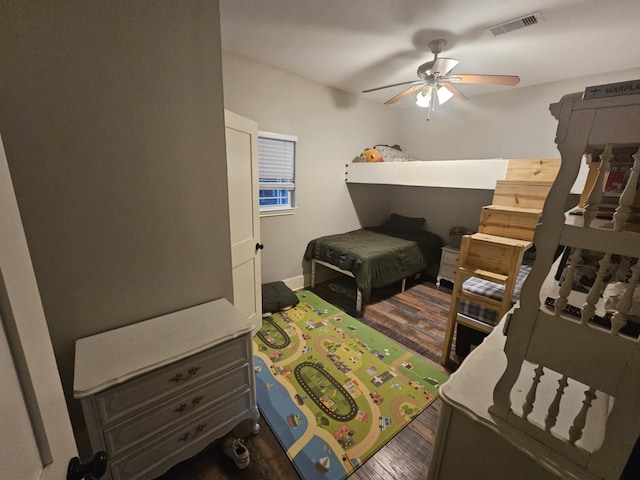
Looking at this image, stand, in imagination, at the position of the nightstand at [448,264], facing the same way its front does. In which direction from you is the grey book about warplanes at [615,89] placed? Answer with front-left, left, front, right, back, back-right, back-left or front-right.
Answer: front-left

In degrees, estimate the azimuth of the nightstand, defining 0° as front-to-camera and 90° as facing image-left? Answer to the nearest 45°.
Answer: approximately 45°

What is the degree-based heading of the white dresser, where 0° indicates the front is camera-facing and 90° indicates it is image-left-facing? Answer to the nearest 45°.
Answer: approximately 315°
